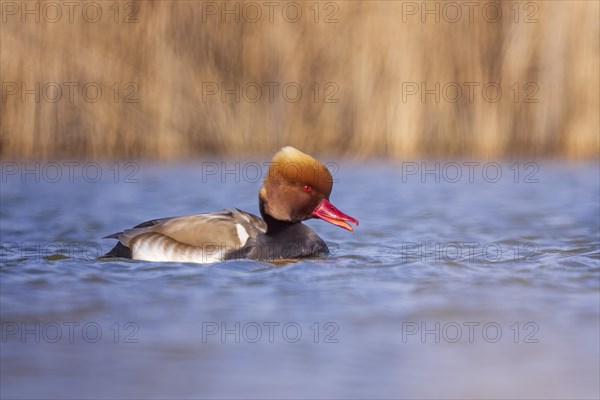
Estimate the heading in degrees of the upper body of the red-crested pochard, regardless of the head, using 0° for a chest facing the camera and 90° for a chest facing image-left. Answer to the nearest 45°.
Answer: approximately 270°
